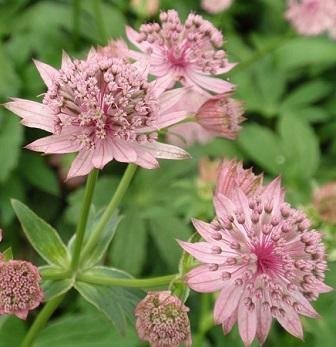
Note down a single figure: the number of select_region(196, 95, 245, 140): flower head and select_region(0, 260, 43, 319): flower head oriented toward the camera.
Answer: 1

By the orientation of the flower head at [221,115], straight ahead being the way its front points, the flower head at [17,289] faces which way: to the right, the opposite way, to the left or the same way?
to the right

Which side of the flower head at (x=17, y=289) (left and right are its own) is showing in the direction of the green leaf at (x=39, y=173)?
back

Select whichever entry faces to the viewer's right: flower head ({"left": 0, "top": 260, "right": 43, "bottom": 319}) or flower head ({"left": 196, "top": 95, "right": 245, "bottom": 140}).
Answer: flower head ({"left": 196, "top": 95, "right": 245, "bottom": 140})

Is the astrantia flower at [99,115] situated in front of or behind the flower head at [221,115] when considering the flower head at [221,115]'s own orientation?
behind

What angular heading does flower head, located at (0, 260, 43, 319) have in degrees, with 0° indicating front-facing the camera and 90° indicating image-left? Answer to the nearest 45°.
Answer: approximately 0°

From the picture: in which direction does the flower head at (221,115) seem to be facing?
to the viewer's right
